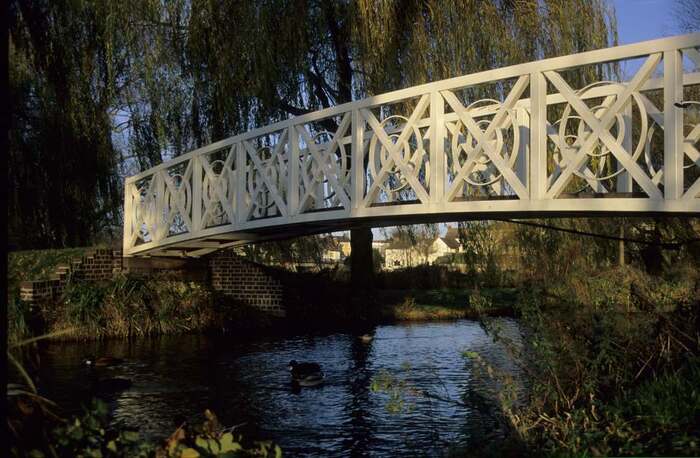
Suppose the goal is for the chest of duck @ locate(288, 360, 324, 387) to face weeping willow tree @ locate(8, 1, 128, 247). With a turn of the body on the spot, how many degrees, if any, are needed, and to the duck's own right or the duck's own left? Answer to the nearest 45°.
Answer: approximately 45° to the duck's own right

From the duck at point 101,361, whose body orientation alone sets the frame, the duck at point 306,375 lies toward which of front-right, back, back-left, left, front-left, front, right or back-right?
back-left

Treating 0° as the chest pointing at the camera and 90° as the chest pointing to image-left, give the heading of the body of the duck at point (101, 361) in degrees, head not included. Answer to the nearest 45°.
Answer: approximately 90°

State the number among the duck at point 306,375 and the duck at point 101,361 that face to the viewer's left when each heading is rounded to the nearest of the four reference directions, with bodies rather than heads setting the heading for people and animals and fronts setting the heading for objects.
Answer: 2

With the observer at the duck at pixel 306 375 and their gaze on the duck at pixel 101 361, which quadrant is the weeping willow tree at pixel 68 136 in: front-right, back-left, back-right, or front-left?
front-right

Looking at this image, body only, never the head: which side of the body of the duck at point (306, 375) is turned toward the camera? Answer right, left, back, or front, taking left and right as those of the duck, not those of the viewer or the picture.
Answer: left

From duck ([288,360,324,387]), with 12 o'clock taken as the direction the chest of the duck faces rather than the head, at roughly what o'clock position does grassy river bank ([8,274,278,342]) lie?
The grassy river bank is roughly at 2 o'clock from the duck.

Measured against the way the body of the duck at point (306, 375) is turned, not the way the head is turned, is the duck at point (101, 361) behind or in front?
in front
